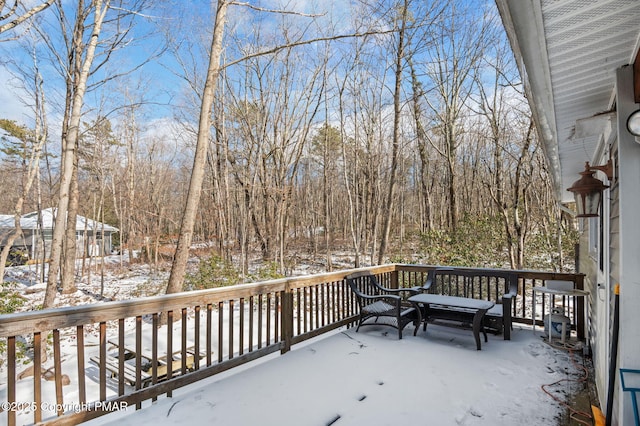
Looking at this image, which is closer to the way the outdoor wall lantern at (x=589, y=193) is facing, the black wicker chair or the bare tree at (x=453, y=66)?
the black wicker chair

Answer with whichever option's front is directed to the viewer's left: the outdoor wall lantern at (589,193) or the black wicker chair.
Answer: the outdoor wall lantern

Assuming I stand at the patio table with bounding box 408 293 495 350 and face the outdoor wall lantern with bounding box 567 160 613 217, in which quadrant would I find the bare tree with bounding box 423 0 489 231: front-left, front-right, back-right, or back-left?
back-left

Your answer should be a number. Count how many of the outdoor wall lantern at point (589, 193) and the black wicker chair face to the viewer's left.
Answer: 1

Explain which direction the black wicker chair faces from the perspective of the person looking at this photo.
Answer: facing the viewer and to the right of the viewer

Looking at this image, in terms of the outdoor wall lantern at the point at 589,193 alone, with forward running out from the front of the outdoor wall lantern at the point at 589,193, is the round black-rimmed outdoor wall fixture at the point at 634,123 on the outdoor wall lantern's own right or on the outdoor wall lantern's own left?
on the outdoor wall lantern's own left

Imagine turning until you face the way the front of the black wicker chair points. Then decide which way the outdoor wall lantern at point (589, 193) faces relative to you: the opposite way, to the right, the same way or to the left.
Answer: the opposite way

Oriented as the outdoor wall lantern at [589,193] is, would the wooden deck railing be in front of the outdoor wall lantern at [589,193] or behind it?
in front

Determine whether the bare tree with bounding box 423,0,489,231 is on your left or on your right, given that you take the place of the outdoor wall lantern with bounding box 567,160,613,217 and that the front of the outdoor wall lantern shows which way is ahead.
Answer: on your right

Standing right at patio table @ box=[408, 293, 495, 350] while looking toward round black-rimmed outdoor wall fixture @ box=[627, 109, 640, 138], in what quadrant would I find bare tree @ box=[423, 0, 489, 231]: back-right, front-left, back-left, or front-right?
back-left

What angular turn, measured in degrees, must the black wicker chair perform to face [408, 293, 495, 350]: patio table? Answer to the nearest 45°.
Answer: approximately 45° to its left

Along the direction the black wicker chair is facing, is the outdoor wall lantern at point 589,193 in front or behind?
in front

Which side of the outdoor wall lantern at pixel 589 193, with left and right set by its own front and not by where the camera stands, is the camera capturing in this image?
left
